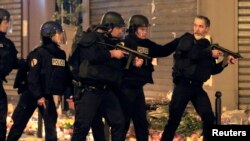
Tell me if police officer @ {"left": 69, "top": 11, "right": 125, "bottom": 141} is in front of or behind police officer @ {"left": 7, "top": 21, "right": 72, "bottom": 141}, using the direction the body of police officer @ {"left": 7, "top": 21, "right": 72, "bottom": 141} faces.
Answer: in front

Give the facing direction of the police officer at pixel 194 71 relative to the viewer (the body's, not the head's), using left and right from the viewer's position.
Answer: facing the viewer and to the right of the viewer

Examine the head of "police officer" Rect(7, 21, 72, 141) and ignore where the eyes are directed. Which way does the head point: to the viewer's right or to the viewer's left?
to the viewer's right

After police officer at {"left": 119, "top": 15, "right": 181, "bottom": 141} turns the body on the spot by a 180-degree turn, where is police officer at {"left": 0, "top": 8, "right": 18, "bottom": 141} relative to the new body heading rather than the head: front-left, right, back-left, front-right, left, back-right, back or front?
front-left

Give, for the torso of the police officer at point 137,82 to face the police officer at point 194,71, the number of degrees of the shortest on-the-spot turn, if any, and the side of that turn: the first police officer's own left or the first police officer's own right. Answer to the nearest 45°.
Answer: approximately 45° to the first police officer's own left

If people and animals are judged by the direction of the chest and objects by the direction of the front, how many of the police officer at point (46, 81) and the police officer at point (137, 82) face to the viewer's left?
0

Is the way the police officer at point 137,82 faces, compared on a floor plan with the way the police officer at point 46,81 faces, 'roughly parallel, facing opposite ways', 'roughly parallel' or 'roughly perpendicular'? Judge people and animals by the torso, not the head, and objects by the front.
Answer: roughly parallel

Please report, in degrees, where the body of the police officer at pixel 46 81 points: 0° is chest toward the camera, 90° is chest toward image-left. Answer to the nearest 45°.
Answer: approximately 315°

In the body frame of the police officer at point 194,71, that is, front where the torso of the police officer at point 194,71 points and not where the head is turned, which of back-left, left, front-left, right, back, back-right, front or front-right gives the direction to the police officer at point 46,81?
back-right

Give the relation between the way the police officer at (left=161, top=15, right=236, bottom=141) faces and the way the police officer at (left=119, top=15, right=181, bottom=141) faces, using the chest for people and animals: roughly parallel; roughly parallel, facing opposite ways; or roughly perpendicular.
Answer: roughly parallel

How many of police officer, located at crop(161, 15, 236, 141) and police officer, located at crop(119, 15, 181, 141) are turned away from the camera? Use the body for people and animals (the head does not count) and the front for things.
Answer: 0
